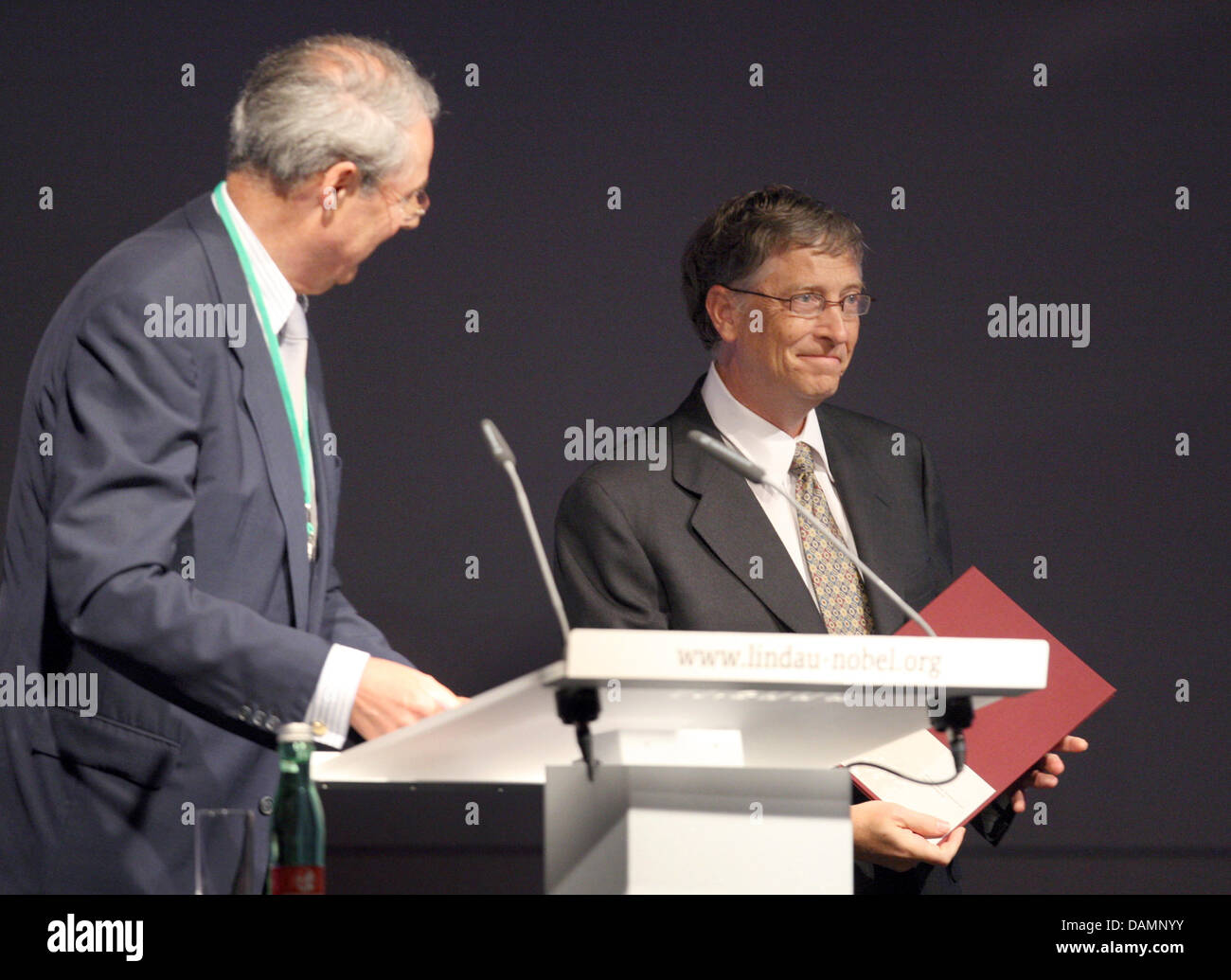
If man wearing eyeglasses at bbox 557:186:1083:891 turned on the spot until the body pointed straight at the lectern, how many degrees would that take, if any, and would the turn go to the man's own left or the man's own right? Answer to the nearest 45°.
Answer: approximately 45° to the man's own right

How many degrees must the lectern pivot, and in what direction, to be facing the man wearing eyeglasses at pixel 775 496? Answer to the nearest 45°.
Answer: approximately 135° to its left

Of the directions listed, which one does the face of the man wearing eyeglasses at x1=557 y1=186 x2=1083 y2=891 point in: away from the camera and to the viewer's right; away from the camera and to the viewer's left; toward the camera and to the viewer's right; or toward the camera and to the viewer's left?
toward the camera and to the viewer's right

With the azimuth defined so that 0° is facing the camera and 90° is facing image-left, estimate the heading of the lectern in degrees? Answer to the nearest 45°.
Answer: approximately 315°

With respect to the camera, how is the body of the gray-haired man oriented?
to the viewer's right

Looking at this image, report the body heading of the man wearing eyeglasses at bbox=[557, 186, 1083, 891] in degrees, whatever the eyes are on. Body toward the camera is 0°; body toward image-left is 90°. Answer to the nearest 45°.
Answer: approximately 315°

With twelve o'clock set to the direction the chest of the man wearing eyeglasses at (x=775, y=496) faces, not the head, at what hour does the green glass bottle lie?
The green glass bottle is roughly at 2 o'clock from the man wearing eyeglasses.

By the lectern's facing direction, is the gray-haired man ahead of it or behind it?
behind
